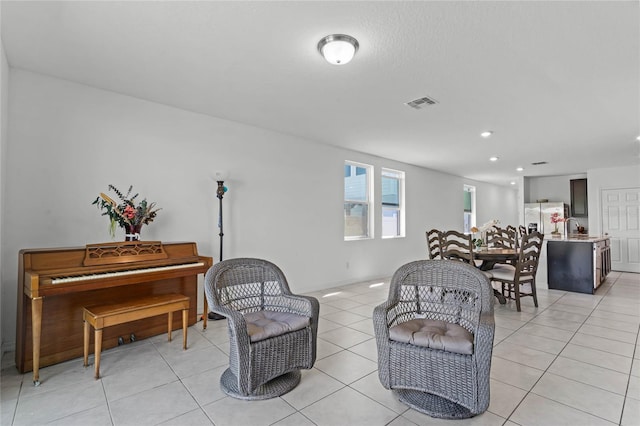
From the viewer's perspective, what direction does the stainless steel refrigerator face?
toward the camera

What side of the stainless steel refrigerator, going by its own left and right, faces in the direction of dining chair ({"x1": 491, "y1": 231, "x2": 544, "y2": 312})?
front

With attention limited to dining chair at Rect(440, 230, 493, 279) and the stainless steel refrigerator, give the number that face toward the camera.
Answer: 1

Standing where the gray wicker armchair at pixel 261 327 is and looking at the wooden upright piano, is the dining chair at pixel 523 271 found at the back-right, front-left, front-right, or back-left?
back-right

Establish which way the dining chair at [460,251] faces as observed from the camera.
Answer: facing away from the viewer and to the right of the viewer

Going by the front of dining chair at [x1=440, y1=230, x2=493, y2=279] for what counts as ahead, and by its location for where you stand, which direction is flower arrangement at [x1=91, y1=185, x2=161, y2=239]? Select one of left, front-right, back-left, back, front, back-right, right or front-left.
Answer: back

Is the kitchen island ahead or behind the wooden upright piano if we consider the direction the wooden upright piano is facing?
ahead

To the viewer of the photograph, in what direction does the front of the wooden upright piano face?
facing the viewer and to the right of the viewer

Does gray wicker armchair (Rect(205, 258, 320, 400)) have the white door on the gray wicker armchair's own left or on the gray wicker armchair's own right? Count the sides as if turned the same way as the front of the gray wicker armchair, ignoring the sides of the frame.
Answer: on the gray wicker armchair's own left

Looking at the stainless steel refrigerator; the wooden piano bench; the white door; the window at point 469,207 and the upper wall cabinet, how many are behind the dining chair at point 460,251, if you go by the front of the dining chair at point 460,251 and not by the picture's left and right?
1

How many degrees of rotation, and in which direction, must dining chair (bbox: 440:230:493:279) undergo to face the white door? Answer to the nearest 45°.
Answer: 0° — it already faces it
